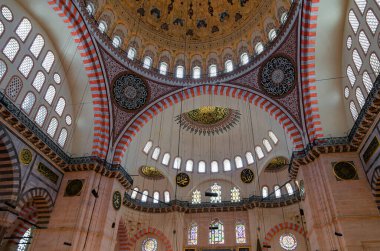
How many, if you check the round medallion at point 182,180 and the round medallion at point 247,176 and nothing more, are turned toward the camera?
2

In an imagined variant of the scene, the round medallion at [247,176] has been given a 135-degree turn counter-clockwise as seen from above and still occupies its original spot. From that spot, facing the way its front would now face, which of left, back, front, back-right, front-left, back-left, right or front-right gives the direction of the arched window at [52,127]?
back

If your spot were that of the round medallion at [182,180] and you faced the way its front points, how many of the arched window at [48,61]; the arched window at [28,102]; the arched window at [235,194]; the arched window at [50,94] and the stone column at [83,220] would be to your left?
1

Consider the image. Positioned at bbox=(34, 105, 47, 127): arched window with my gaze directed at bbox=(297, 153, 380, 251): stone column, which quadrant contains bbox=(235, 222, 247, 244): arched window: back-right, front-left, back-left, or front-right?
front-left

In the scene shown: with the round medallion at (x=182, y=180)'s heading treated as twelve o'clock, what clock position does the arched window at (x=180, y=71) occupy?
The arched window is roughly at 12 o'clock from the round medallion.

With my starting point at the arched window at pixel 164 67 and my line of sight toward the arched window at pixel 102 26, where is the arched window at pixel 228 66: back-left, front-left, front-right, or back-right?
back-left

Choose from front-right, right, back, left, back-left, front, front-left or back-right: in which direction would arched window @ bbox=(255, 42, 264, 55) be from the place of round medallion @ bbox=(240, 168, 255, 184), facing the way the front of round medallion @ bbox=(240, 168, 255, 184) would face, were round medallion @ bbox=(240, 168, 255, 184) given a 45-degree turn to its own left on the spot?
front-right

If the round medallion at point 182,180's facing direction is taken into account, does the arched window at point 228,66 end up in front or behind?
in front

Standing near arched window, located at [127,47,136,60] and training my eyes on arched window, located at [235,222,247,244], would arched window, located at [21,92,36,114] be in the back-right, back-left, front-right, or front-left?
back-left

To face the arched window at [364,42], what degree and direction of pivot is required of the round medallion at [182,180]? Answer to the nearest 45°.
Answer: approximately 45° to its left

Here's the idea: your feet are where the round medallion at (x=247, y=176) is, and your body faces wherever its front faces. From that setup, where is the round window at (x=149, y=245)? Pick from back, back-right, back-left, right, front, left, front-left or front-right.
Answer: right

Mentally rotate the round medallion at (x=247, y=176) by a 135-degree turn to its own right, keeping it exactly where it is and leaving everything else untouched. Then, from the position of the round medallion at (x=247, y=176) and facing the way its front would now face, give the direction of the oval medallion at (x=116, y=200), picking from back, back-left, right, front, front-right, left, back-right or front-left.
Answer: left

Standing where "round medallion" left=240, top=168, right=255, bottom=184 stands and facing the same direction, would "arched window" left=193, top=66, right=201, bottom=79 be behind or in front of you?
in front

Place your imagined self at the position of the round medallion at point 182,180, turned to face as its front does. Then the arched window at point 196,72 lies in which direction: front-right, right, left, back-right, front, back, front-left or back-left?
front

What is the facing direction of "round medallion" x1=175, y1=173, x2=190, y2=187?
toward the camera

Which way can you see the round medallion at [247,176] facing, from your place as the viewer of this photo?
facing the viewer

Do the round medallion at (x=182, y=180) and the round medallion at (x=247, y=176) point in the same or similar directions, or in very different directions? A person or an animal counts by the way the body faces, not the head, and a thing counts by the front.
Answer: same or similar directions
